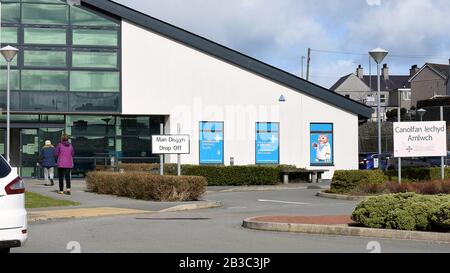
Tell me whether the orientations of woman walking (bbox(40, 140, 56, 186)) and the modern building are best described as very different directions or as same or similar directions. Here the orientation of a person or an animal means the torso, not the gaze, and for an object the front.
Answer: very different directions

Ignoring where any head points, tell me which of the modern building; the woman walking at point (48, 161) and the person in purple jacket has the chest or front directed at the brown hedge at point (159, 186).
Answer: the modern building

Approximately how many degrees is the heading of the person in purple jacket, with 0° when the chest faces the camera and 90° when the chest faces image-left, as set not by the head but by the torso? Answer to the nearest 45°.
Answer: approximately 180°

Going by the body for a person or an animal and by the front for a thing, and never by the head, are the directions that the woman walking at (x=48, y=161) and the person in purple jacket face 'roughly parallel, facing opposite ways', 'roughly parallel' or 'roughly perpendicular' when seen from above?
roughly parallel

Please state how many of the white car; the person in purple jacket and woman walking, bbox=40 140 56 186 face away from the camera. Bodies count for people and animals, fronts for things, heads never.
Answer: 3

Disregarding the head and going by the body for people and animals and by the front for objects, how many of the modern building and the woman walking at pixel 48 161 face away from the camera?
1

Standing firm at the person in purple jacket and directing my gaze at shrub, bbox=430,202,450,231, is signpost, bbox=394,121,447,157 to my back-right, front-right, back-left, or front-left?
front-left

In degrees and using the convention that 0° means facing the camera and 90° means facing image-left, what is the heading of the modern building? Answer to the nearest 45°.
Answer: approximately 0°

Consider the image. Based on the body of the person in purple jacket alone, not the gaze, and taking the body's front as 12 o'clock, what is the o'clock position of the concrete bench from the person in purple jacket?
The concrete bench is roughly at 2 o'clock from the person in purple jacket.

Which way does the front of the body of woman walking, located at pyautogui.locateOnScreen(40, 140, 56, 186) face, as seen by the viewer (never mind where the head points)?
away from the camera

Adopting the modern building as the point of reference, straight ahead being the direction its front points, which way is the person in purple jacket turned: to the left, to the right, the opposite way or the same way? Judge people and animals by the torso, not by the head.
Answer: the opposite way

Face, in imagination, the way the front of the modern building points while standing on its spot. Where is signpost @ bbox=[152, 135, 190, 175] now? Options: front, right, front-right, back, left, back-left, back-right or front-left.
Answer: front

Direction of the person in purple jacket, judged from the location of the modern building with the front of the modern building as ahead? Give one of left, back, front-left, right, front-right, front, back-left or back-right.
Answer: front

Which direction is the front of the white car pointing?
away from the camera

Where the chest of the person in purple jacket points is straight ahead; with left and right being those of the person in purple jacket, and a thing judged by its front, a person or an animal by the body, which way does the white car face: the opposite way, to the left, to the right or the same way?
the same way

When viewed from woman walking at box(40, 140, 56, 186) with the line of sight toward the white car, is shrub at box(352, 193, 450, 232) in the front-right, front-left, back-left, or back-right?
front-left
